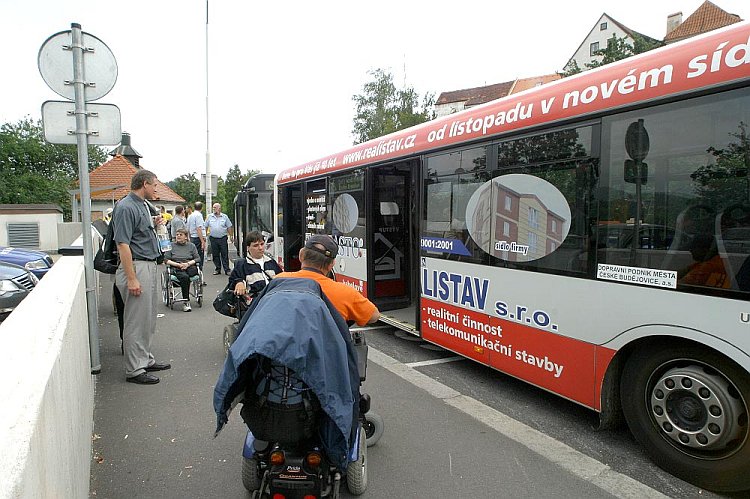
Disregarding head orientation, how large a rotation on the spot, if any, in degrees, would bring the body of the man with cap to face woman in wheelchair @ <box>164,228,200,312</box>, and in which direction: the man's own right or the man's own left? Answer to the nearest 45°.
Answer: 0° — they already face them

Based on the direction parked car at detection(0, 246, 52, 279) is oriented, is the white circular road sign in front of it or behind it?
in front

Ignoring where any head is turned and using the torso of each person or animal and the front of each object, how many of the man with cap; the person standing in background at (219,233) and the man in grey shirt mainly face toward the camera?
1

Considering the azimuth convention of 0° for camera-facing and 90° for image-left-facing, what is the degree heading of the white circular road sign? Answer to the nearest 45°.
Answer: approximately 180°

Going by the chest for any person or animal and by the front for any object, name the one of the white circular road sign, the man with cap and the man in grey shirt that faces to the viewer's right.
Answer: the man in grey shirt

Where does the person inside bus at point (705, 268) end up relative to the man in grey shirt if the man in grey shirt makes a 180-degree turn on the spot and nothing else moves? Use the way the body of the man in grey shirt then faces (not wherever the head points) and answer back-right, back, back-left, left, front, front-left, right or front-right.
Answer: back-left

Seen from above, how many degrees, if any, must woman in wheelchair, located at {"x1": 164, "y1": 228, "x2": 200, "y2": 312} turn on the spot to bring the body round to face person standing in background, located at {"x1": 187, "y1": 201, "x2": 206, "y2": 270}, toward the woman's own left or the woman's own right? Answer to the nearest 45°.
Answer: approximately 180°

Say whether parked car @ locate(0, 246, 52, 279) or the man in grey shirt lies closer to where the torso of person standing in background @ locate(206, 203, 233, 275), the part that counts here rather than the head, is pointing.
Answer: the man in grey shirt

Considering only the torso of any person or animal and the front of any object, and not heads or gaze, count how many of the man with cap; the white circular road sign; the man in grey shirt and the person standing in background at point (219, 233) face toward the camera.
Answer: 1

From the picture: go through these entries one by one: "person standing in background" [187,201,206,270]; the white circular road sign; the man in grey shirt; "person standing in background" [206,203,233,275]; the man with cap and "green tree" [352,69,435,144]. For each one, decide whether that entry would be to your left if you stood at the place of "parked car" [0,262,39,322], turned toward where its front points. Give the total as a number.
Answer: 3

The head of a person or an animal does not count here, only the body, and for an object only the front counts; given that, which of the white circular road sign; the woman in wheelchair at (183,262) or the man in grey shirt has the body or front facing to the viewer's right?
the man in grey shirt

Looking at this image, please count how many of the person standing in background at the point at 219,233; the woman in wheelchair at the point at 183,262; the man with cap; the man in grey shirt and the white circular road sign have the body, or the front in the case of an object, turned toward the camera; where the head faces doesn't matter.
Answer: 2

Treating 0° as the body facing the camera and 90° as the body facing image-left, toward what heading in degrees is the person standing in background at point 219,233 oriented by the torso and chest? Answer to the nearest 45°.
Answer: approximately 0°

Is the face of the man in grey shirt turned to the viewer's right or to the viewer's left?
to the viewer's right

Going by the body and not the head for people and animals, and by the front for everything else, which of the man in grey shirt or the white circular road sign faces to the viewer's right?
the man in grey shirt

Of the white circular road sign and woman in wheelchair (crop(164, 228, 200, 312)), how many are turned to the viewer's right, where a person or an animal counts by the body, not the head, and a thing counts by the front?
0

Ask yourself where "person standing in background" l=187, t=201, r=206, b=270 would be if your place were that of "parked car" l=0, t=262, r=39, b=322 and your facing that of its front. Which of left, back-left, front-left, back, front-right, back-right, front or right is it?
left
